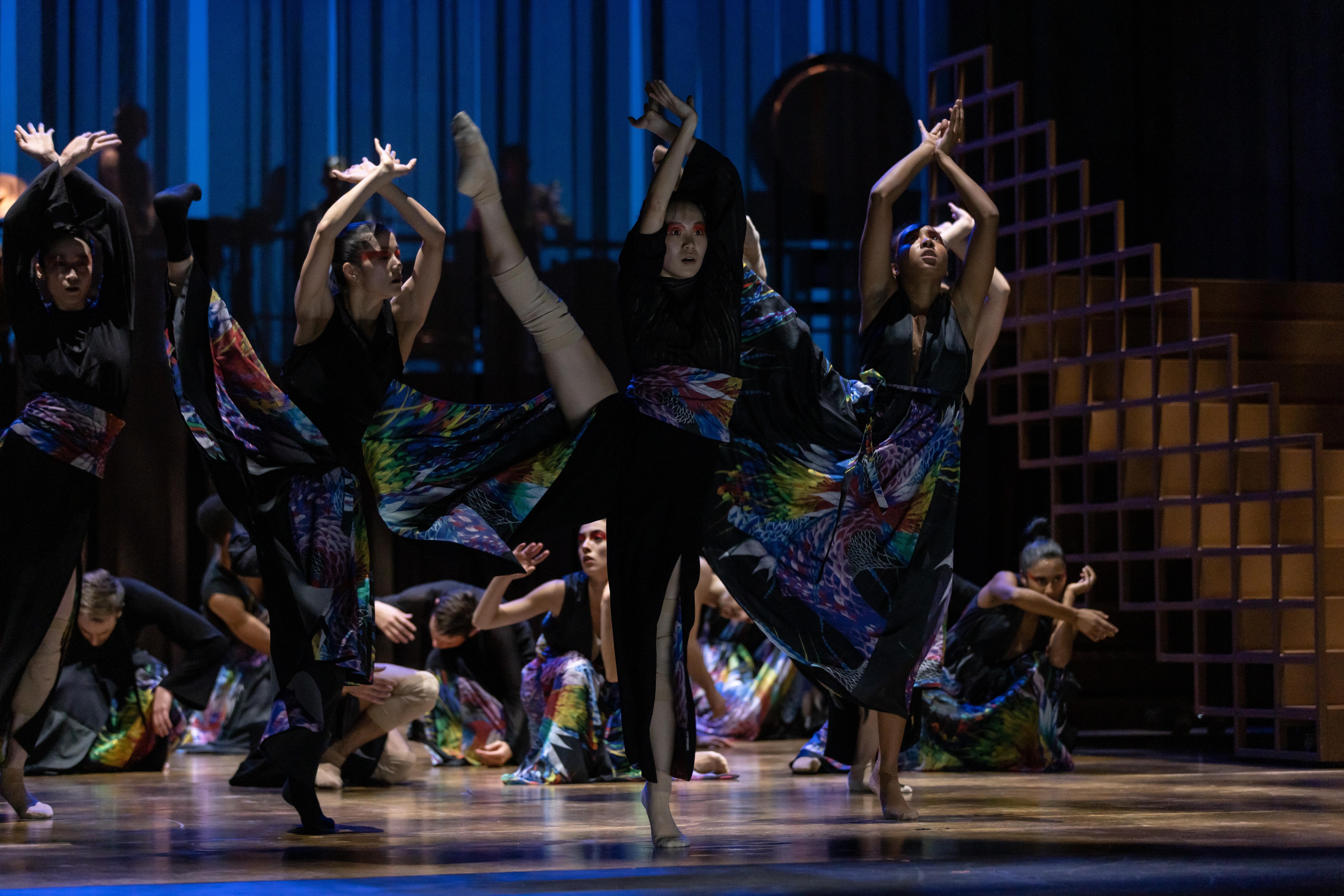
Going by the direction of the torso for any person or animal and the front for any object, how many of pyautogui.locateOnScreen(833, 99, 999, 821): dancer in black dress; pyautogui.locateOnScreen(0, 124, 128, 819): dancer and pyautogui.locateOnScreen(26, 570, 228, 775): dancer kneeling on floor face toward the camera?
3

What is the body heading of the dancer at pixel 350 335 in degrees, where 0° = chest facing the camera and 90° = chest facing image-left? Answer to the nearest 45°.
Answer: approximately 315°

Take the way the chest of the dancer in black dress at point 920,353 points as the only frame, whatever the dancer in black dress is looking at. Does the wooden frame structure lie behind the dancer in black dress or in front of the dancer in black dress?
behind

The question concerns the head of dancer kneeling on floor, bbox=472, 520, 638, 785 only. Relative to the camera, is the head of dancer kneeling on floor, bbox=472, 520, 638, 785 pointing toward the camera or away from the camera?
toward the camera

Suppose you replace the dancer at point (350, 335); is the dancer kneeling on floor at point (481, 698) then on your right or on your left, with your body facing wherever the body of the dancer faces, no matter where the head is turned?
on your left

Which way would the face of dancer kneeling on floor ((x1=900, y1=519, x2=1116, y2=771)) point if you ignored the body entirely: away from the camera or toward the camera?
toward the camera

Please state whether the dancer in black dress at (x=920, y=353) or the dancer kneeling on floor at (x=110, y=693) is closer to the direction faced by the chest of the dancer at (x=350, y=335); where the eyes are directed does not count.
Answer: the dancer in black dress

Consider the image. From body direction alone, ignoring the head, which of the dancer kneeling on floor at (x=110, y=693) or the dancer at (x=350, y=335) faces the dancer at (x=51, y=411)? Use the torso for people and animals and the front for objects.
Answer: the dancer kneeling on floor

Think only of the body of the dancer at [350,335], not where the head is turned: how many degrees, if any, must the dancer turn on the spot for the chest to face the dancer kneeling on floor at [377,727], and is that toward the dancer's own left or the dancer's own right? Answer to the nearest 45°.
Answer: approximately 135° to the dancer's own left

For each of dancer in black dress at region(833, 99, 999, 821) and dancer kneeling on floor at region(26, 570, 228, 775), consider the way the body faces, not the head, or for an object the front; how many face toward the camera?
2

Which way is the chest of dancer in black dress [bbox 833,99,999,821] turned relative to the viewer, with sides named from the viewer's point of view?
facing the viewer

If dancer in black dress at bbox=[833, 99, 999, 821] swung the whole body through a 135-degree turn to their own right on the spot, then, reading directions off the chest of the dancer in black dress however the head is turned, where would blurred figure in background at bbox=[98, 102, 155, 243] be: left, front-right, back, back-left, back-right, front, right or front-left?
front

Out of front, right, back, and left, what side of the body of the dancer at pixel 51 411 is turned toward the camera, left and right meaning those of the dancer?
front

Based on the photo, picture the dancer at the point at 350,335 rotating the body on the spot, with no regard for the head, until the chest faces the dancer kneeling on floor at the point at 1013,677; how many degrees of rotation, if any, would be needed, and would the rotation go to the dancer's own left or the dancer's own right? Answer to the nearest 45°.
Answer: approximately 90° to the dancer's own left

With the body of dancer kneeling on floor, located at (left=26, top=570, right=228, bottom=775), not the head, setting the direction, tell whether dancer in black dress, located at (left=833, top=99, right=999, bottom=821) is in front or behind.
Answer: in front

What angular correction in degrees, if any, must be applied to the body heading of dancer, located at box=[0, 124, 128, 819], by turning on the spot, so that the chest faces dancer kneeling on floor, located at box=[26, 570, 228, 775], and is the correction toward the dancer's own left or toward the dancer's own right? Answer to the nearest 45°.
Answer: approximately 180°
